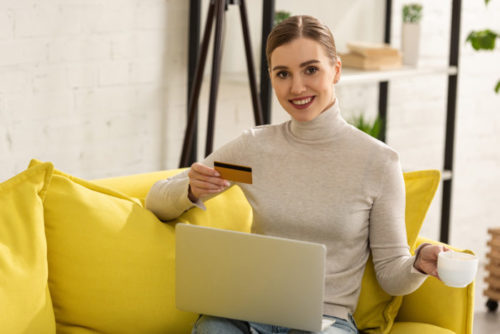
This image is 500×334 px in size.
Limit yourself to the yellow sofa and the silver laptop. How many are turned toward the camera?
1

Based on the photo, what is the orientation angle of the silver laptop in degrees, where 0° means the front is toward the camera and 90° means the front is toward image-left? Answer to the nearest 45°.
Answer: approximately 225°

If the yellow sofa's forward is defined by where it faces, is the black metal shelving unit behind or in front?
behind

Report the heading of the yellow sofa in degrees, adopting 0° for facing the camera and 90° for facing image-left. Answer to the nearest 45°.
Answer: approximately 0°

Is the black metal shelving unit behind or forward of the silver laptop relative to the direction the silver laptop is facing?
forward
